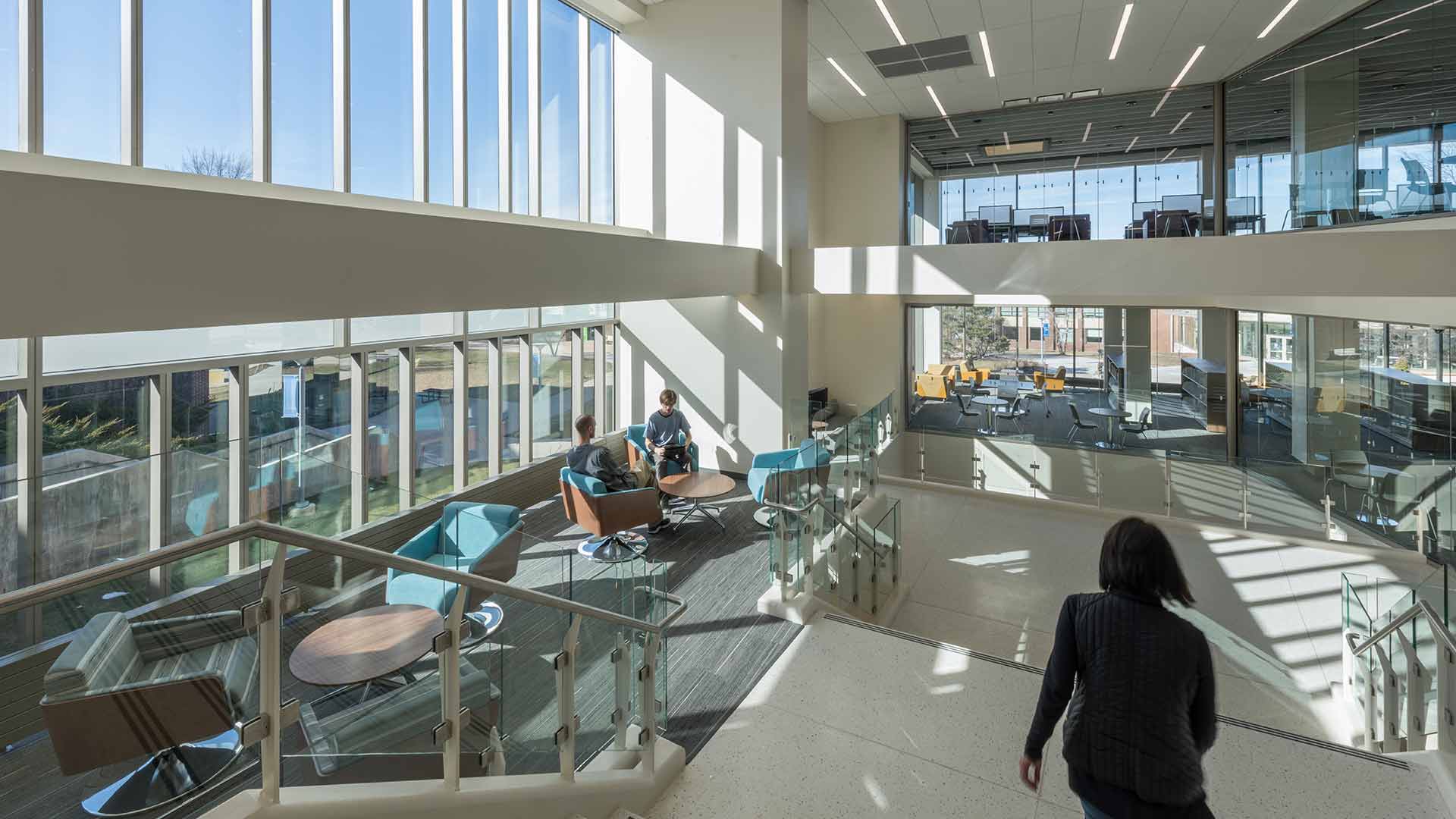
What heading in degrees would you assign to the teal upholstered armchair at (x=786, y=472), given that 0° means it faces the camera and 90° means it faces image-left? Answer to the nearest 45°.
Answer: approximately 45°

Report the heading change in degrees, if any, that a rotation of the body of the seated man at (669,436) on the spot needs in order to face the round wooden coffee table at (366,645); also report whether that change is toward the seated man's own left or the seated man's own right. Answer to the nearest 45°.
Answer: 0° — they already face it

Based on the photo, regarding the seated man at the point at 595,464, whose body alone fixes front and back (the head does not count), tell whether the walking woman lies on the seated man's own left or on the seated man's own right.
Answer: on the seated man's own right

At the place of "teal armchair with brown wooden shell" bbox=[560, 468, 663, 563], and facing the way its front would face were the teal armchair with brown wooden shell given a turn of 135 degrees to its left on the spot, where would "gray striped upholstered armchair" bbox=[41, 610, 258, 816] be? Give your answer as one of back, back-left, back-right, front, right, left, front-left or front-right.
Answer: left

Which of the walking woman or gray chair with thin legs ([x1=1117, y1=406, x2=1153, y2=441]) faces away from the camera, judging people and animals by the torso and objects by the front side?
the walking woman

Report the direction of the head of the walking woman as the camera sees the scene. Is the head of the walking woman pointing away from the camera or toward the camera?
away from the camera

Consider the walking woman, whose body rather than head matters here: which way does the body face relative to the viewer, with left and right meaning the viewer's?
facing away from the viewer

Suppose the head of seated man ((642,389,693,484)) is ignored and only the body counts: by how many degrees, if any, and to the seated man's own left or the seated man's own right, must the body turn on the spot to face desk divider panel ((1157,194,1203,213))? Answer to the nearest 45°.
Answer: approximately 135° to the seated man's own left

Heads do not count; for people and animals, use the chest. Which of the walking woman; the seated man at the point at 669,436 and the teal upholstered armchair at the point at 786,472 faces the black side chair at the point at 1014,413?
the walking woman

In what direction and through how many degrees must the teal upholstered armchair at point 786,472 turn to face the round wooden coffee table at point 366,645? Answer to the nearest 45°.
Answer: approximately 45° to its left

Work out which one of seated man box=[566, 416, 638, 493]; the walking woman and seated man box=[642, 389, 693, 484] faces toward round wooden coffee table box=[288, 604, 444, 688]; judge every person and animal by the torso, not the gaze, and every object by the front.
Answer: seated man box=[642, 389, 693, 484]
